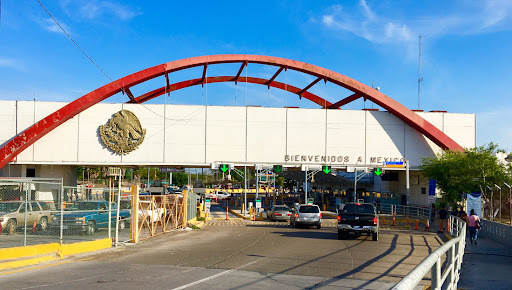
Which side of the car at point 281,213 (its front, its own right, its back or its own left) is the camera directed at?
back

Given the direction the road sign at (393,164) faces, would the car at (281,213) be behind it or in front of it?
in front

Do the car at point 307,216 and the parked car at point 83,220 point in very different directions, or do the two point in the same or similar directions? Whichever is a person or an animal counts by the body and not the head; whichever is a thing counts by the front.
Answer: very different directions

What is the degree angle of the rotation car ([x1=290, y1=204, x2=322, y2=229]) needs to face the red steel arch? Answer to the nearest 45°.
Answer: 0° — it already faces it

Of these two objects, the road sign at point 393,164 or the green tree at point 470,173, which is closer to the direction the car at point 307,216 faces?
the road sign

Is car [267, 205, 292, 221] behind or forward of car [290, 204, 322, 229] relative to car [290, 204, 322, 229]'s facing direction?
forward

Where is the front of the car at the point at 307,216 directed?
away from the camera

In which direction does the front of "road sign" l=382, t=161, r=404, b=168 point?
toward the camera

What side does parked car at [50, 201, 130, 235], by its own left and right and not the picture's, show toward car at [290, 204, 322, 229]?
back

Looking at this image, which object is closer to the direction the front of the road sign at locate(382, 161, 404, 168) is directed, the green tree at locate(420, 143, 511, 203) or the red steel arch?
the green tree

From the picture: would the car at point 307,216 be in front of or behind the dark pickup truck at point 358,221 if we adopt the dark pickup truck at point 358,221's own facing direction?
in front

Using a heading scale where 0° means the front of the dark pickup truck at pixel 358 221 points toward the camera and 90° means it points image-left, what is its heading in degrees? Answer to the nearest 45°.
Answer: approximately 180°

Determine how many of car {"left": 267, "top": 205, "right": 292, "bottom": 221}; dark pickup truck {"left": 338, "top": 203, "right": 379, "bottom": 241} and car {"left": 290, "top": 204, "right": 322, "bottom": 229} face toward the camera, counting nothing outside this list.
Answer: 0
